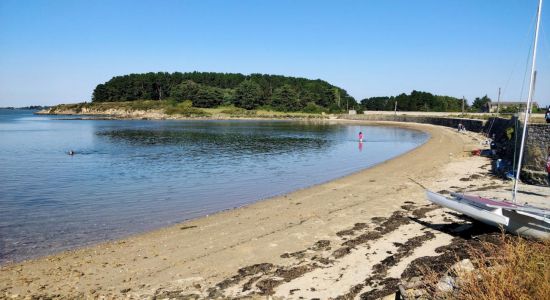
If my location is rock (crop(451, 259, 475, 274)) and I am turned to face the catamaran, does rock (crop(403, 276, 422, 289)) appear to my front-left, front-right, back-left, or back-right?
back-left

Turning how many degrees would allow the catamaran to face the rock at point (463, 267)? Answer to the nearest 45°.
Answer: approximately 135° to its left

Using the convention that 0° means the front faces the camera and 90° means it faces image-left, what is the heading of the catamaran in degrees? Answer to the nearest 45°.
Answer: approximately 135°

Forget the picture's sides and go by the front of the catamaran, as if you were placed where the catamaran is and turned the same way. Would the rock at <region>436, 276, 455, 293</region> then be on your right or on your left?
on your left

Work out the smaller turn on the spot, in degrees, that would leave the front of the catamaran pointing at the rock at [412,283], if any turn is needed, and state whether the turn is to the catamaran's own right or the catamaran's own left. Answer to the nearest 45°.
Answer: approximately 135° to the catamaran's own left
